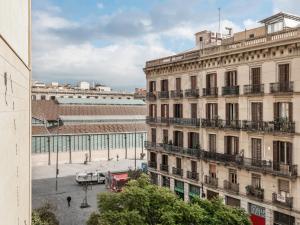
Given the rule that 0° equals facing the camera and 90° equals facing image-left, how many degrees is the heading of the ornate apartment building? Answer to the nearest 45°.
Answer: approximately 45°
